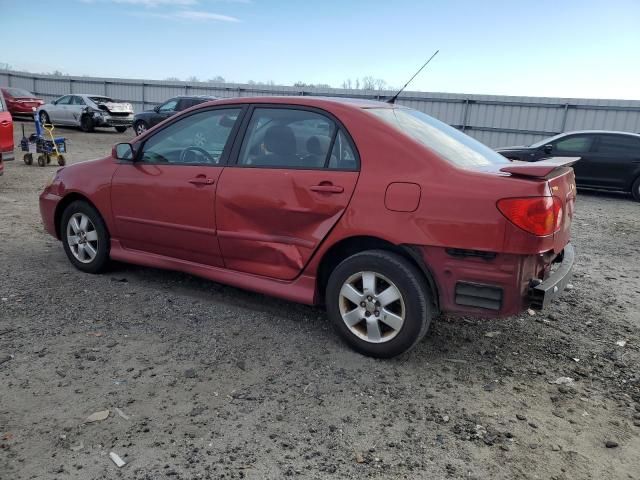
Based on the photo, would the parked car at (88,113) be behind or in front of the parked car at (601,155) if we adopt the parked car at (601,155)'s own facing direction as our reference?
in front

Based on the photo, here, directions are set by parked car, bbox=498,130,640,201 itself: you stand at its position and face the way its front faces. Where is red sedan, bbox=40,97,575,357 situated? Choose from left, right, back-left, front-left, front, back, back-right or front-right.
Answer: left

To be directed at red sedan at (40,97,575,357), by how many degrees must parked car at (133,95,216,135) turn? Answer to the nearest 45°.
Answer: approximately 90° to its left

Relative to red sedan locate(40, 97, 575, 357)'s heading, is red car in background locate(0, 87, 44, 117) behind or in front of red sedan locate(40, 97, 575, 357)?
in front

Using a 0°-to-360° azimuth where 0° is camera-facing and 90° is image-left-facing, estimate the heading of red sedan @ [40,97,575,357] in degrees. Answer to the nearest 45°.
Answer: approximately 135°

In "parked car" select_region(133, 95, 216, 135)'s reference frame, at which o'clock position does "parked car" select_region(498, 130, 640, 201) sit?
"parked car" select_region(498, 130, 640, 201) is roughly at 8 o'clock from "parked car" select_region(133, 95, 216, 135).

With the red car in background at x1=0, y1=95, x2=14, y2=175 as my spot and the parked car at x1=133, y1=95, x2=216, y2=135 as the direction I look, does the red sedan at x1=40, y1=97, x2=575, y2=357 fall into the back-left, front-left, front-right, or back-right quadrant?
back-right

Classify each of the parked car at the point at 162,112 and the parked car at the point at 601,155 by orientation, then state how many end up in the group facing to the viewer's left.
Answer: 2

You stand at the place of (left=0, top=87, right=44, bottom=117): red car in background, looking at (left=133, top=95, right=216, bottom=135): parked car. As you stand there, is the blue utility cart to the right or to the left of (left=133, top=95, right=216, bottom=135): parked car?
right

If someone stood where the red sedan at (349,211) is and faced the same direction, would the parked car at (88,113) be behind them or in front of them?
in front

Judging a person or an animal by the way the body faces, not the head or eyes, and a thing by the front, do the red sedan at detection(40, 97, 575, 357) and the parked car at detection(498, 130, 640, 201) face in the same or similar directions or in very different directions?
same or similar directions

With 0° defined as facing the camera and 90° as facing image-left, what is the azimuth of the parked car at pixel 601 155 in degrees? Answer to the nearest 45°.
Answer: approximately 90°

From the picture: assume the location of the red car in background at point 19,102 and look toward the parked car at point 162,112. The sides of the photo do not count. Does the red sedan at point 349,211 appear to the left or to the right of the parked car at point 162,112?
right

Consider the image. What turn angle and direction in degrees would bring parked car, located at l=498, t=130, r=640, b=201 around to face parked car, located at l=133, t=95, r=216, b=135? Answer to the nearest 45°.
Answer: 0° — it already faces it
